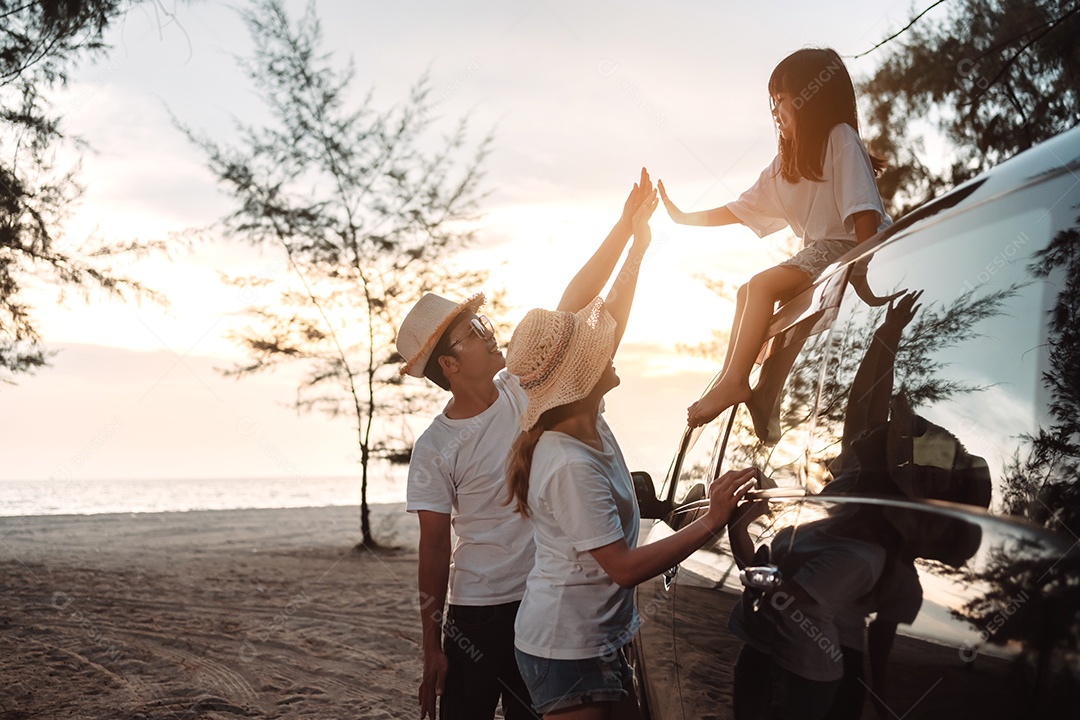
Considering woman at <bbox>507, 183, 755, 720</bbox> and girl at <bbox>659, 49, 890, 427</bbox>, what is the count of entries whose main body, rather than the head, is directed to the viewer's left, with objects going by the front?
1

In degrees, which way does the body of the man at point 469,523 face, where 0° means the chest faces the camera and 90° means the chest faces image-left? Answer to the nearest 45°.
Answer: approximately 315°

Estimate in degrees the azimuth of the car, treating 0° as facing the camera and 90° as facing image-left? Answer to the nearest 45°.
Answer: approximately 135°

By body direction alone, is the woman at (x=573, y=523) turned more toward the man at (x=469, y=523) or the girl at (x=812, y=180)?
the girl

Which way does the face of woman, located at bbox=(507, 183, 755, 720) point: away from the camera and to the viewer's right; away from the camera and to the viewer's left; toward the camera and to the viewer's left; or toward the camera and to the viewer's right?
away from the camera and to the viewer's right

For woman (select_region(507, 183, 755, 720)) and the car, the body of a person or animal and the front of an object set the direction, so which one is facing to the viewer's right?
the woman

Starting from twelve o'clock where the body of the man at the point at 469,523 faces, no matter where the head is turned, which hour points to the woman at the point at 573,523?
The woman is roughly at 1 o'clock from the man.

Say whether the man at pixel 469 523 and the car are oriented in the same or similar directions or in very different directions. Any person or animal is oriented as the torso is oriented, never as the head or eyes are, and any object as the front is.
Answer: very different directions

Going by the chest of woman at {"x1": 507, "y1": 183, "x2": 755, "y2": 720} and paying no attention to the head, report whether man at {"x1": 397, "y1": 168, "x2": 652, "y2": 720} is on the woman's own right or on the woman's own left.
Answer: on the woman's own left

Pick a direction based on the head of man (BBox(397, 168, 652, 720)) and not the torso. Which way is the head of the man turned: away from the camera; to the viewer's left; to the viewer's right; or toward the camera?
to the viewer's right

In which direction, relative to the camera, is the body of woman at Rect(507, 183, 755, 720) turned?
to the viewer's right

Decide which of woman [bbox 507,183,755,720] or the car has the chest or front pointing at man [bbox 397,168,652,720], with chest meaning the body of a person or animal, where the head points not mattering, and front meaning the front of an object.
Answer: the car

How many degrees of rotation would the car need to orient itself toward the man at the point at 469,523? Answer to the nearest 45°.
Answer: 0° — it already faces them

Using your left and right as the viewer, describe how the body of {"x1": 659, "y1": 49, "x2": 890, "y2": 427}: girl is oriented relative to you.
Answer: facing to the left of the viewer
